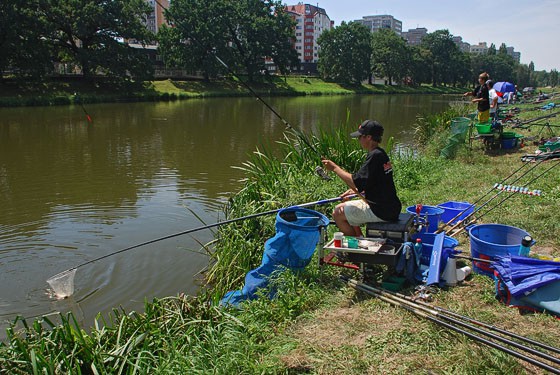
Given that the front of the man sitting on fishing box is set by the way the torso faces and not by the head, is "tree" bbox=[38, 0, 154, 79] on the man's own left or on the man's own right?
on the man's own right

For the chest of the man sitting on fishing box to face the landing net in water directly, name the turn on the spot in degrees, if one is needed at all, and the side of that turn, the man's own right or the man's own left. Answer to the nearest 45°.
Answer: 0° — they already face it

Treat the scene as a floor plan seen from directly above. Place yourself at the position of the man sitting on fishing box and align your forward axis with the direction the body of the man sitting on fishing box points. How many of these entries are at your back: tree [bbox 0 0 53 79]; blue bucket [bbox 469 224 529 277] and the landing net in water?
1

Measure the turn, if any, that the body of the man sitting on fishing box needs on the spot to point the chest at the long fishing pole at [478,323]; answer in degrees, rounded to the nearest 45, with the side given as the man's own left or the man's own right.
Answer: approximately 135° to the man's own left

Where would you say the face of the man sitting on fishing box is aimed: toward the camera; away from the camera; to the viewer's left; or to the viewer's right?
to the viewer's left

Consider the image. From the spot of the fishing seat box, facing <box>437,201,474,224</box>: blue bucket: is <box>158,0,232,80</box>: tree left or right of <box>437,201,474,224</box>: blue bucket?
left

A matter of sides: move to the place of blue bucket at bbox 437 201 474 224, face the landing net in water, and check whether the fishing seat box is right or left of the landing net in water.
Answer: left

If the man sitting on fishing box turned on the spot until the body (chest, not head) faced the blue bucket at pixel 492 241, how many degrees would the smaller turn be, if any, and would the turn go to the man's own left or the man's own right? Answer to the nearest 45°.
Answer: approximately 180°

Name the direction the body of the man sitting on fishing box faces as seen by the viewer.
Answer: to the viewer's left

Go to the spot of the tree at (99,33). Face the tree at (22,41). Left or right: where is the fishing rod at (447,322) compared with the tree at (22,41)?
left

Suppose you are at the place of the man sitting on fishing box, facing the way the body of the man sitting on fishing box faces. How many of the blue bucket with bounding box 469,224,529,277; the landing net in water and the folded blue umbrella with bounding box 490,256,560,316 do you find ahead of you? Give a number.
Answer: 1
